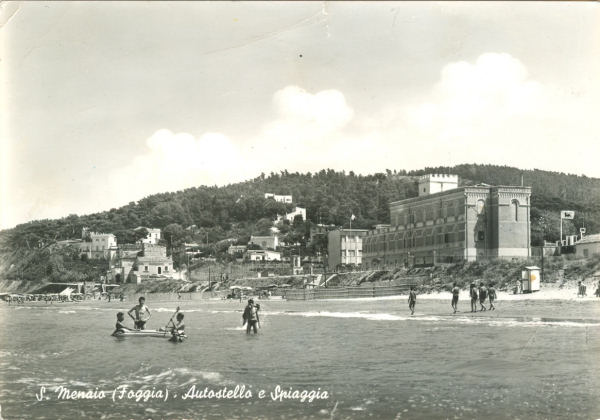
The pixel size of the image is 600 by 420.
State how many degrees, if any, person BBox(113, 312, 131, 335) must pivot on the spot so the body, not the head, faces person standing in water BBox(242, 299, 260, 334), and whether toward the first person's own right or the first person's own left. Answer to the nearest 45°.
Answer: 0° — they already face them

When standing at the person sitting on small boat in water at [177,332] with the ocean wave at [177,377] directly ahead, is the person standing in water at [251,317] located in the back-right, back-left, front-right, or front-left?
back-left

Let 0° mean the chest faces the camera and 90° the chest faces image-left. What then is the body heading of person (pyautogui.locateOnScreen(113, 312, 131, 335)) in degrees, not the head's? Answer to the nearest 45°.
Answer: approximately 270°

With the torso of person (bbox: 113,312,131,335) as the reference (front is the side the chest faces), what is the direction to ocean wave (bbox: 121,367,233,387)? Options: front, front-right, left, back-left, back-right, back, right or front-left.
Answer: right
